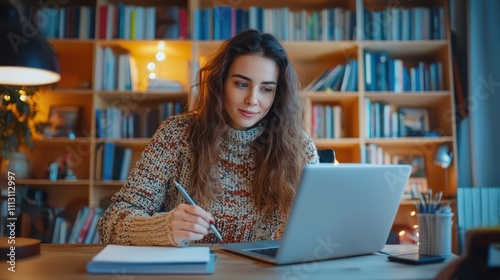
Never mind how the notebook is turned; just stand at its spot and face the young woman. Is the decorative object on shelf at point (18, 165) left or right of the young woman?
left

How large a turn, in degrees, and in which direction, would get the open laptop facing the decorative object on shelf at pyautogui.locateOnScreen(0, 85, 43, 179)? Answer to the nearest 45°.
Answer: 0° — it already faces it

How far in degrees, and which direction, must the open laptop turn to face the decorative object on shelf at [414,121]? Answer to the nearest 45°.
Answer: approximately 45° to its right

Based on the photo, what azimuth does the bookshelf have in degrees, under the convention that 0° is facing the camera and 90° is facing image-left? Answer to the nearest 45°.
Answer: approximately 0°

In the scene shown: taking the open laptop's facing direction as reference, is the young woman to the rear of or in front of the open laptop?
in front

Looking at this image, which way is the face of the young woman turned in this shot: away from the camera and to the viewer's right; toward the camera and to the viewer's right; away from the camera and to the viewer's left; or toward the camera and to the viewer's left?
toward the camera and to the viewer's right

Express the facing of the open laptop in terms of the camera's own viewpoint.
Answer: facing away from the viewer and to the left of the viewer

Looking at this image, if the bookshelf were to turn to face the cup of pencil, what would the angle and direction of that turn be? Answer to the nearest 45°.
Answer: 0° — it already faces it

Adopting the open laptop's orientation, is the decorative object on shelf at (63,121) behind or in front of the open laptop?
in front

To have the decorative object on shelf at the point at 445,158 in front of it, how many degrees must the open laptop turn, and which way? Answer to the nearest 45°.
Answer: approximately 45° to its right

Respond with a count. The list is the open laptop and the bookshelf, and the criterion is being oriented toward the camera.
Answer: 1
